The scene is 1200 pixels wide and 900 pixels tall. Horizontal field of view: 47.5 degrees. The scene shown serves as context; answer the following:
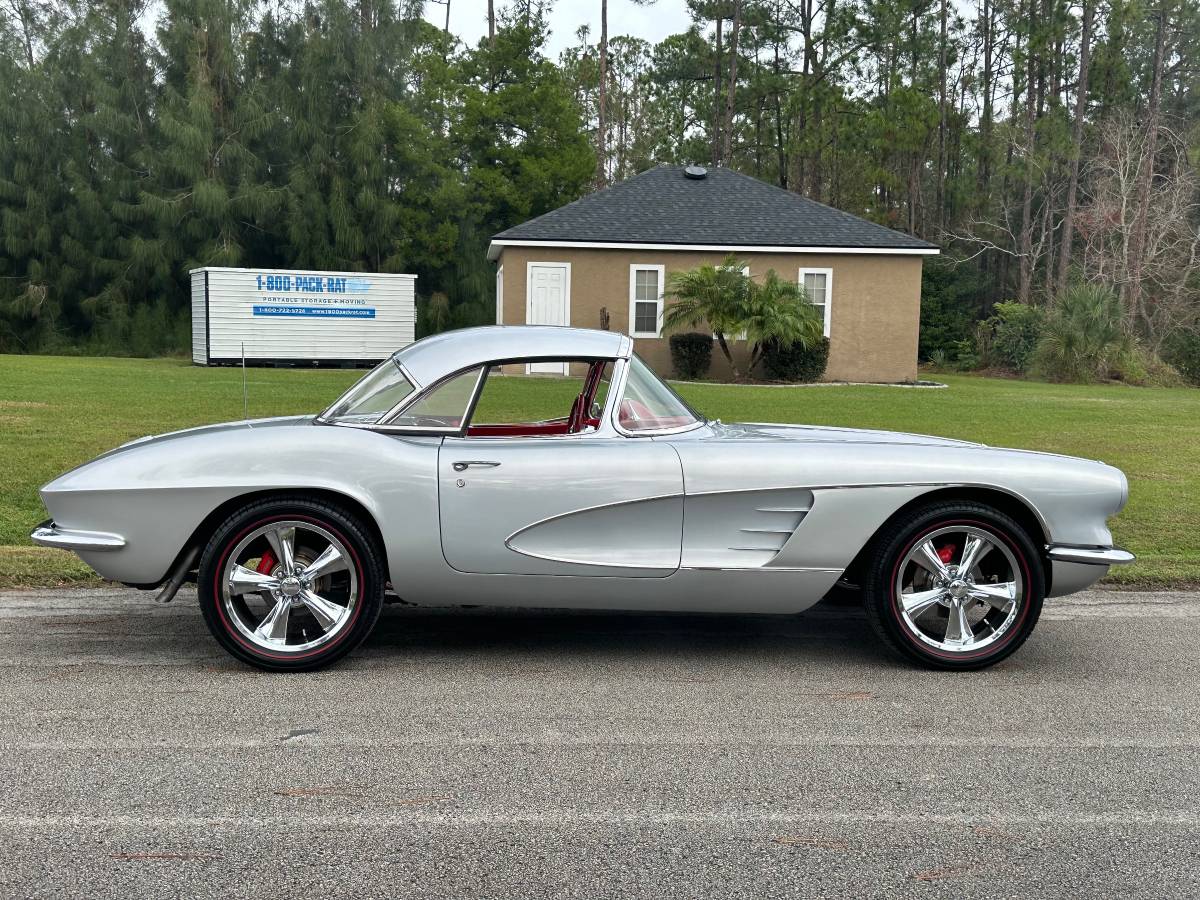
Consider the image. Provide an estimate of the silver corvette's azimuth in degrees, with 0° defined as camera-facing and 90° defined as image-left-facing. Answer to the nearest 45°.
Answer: approximately 270°

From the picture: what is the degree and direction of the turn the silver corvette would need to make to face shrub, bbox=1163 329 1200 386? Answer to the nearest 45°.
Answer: approximately 45° to its left

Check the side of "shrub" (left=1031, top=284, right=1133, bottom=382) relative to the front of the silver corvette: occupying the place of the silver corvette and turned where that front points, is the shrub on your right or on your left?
on your left

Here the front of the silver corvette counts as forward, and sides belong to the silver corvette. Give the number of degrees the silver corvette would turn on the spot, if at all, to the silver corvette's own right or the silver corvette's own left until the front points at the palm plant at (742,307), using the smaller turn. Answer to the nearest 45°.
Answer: approximately 90° to the silver corvette's own left

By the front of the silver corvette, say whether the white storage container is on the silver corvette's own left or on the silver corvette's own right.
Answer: on the silver corvette's own left

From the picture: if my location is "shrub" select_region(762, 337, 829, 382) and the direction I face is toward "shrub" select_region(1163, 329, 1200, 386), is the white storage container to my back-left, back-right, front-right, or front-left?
back-left

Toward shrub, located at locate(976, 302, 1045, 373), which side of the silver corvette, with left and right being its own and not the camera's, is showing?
left
